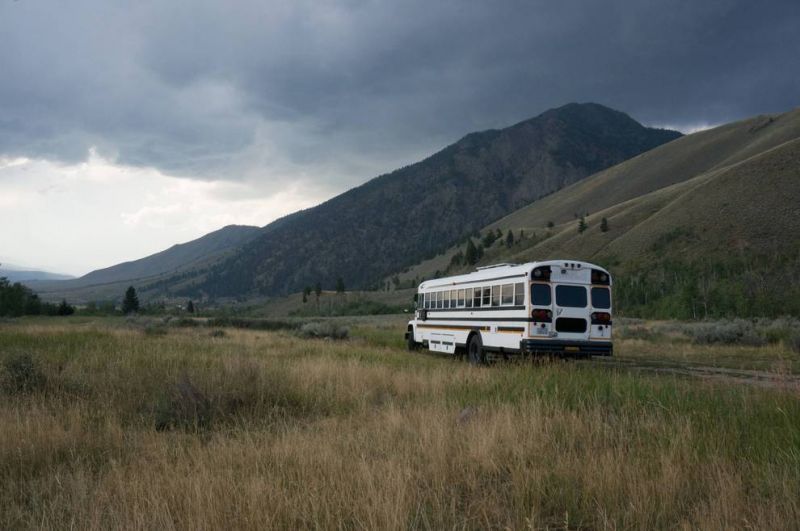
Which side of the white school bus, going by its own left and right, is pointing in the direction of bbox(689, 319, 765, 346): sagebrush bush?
right

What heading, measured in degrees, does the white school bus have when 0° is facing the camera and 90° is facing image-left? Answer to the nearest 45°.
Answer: approximately 135°

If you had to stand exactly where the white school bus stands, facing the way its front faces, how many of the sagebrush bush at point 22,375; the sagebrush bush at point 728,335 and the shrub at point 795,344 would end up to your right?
2

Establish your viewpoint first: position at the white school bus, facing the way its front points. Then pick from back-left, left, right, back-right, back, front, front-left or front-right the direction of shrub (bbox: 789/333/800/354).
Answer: right

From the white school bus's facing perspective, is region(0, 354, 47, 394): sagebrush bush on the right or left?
on its left
